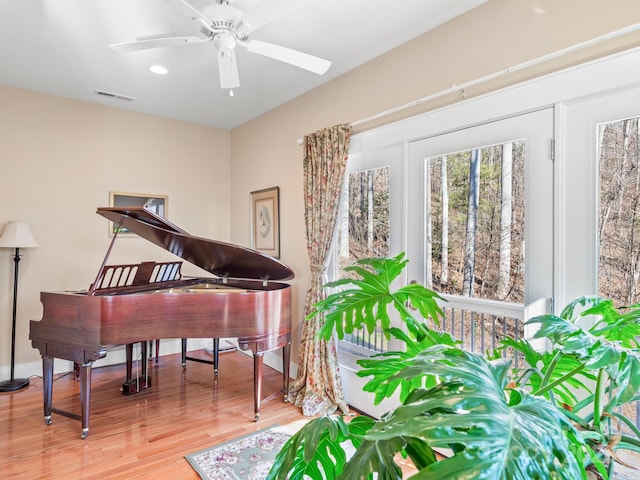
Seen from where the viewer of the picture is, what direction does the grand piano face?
facing away from the viewer and to the left of the viewer

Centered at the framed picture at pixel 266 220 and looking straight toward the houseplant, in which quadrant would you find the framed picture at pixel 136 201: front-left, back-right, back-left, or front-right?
back-right

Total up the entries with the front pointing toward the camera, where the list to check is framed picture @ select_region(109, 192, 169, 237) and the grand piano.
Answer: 1

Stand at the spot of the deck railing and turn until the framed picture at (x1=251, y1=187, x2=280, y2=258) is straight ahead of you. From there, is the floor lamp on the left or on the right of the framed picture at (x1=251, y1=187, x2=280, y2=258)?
left

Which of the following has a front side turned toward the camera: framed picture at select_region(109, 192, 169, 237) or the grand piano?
the framed picture

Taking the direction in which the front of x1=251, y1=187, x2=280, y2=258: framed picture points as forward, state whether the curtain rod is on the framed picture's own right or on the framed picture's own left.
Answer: on the framed picture's own left

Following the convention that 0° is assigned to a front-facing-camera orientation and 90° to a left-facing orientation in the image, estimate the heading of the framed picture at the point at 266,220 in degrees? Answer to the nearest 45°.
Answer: approximately 45°

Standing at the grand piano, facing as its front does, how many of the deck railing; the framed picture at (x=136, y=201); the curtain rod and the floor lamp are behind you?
2

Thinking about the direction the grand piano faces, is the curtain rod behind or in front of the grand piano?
behind

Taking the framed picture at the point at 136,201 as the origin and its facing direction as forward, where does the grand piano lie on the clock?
The grand piano is roughly at 12 o'clock from the framed picture.

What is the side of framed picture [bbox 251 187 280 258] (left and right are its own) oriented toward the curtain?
left

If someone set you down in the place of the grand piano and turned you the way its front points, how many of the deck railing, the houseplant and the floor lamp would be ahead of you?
1

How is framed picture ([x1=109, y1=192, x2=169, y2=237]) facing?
toward the camera

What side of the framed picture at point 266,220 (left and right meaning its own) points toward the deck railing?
left

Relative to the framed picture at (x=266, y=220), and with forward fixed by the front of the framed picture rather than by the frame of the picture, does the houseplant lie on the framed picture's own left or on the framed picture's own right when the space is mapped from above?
on the framed picture's own left

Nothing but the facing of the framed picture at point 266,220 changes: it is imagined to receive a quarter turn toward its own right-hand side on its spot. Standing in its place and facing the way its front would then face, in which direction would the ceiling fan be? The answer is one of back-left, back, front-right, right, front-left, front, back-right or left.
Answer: back-left

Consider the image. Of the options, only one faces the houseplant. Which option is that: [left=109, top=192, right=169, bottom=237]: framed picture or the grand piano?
the framed picture

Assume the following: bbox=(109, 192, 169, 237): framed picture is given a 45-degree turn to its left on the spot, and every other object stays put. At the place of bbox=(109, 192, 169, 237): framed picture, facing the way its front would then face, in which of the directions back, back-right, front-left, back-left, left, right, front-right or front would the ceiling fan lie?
front-right

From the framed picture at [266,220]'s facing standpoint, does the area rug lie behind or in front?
in front
